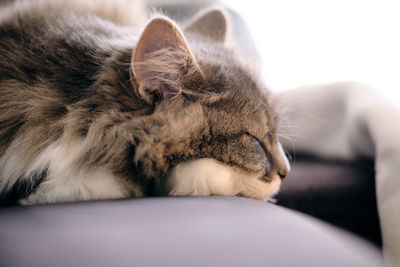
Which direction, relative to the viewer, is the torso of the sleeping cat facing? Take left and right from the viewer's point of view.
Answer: facing to the right of the viewer
